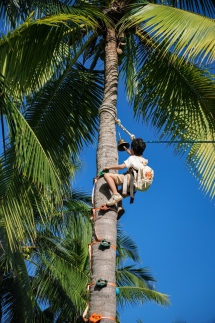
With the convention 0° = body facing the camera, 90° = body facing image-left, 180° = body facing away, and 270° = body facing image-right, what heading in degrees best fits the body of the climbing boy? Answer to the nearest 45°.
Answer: approximately 90°
